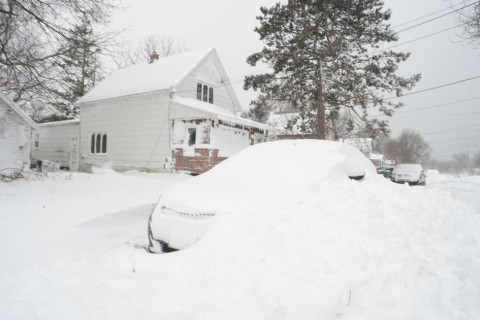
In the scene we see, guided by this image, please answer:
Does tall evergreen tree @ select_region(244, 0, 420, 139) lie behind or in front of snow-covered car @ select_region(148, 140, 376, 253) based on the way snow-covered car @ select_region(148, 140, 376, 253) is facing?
behind

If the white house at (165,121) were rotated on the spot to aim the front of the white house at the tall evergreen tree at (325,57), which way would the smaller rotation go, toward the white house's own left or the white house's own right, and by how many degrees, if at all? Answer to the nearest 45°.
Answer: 0° — it already faces it

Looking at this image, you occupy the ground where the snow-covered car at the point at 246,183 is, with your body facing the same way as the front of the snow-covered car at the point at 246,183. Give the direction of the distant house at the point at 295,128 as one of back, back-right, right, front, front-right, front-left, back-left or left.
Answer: back-right

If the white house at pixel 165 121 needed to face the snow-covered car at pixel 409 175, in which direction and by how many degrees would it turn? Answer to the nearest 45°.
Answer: approximately 45° to its left

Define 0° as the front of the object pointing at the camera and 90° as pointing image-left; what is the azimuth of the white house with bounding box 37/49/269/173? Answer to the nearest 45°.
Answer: approximately 315°

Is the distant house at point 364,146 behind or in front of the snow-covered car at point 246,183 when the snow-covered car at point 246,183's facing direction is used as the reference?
behind

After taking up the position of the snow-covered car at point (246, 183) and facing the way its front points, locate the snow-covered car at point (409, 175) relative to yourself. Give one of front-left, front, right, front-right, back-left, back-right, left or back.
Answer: back

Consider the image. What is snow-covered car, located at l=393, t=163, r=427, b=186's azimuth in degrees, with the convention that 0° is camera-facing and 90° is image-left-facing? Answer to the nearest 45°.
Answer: approximately 45°
